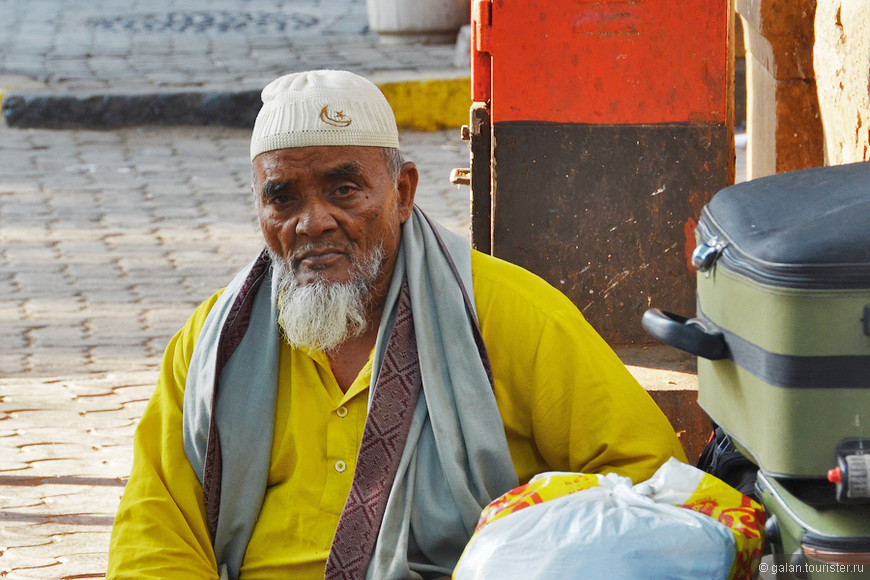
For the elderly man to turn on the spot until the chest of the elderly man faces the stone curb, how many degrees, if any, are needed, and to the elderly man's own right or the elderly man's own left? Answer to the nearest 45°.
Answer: approximately 180°

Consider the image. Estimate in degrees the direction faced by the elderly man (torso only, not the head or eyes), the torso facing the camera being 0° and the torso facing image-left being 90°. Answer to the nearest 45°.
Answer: approximately 0°

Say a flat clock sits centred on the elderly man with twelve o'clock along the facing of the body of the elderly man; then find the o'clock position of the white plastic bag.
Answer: The white plastic bag is roughly at 11 o'clock from the elderly man.

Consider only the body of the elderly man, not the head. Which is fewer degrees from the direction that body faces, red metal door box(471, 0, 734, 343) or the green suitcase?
the green suitcase

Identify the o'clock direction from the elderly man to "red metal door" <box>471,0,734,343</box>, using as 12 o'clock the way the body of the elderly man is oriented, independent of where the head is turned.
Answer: The red metal door is roughly at 7 o'clock from the elderly man.

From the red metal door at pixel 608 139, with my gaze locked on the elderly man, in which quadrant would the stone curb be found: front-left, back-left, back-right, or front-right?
back-right

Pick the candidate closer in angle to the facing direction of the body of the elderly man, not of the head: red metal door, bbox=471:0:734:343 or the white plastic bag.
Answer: the white plastic bag

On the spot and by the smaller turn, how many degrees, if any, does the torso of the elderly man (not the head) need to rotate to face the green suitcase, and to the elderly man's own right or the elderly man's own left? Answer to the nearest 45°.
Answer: approximately 45° to the elderly man's own left
